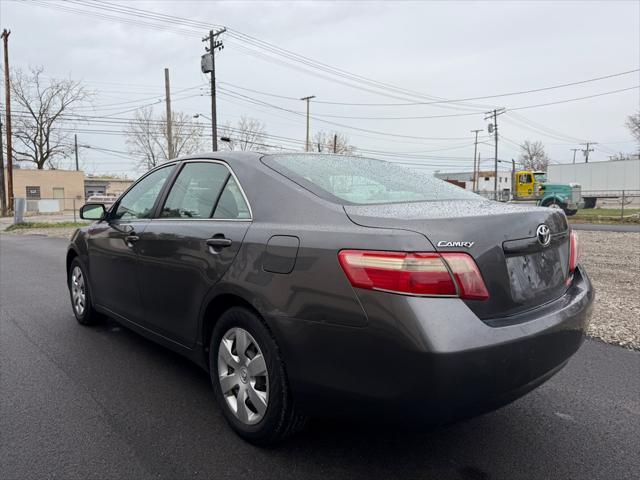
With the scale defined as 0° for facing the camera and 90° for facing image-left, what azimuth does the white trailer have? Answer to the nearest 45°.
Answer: approximately 90°

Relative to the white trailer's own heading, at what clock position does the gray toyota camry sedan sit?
The gray toyota camry sedan is roughly at 9 o'clock from the white trailer.

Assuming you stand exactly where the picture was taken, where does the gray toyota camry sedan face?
facing away from the viewer and to the left of the viewer
